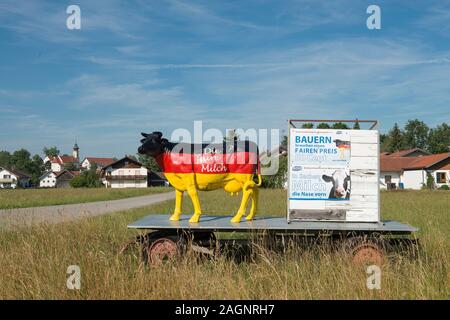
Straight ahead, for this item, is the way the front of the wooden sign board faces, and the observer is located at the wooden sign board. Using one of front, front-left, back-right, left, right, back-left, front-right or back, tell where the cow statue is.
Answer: right

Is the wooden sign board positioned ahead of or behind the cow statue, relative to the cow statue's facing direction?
behind

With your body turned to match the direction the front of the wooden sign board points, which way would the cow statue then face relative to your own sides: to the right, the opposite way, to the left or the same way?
to the right

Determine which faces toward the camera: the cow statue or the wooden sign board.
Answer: the wooden sign board

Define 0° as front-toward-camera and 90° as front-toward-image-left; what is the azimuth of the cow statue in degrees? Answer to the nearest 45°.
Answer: approximately 90°

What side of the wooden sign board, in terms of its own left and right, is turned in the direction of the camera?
front

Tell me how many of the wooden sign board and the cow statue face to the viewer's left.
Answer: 1
